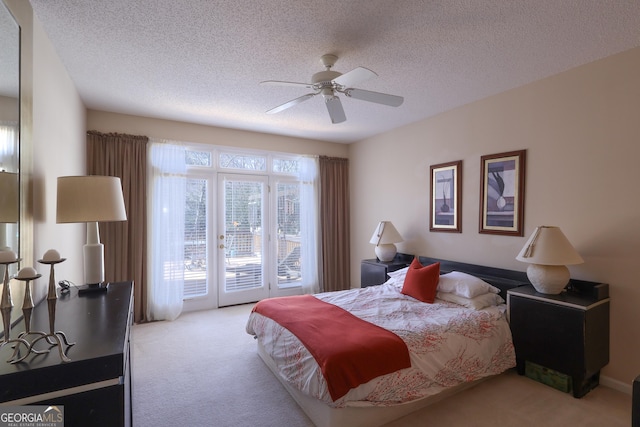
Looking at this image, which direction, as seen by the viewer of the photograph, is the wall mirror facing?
facing to the right of the viewer

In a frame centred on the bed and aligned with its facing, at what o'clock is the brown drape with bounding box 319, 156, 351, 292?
The brown drape is roughly at 4 o'clock from the bed.

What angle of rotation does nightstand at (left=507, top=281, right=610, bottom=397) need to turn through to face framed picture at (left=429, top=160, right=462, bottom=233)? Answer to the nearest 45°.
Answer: approximately 90° to its right

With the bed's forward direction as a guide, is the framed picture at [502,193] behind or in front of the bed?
behind

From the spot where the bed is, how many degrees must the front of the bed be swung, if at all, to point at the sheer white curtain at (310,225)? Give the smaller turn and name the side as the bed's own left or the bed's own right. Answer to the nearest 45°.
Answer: approximately 90° to the bed's own right

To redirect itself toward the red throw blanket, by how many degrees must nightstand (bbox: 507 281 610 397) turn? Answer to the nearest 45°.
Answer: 0° — it already faces it
